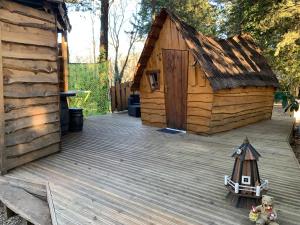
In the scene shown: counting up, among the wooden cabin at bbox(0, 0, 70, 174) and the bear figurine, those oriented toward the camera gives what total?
1

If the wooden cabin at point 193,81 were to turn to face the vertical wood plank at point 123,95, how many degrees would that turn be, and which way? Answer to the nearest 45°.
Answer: approximately 90° to its right

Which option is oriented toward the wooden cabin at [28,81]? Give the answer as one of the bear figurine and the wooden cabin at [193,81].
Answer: the wooden cabin at [193,81]

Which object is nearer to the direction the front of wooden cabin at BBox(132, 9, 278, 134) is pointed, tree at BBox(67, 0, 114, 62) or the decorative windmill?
the decorative windmill

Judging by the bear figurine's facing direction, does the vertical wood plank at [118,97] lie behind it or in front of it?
behind

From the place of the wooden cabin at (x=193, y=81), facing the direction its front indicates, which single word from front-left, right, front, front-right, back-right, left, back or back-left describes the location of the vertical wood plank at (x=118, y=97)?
right

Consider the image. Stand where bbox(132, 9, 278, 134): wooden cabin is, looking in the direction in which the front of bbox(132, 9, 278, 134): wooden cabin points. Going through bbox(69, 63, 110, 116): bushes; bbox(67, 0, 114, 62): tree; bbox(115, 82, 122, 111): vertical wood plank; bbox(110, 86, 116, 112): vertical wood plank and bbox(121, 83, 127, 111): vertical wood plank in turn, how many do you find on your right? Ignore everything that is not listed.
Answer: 5

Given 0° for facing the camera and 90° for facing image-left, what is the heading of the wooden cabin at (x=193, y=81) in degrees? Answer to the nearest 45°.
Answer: approximately 45°

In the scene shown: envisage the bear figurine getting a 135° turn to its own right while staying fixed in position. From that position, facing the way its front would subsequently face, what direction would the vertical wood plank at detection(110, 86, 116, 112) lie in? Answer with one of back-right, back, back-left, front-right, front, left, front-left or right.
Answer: front
